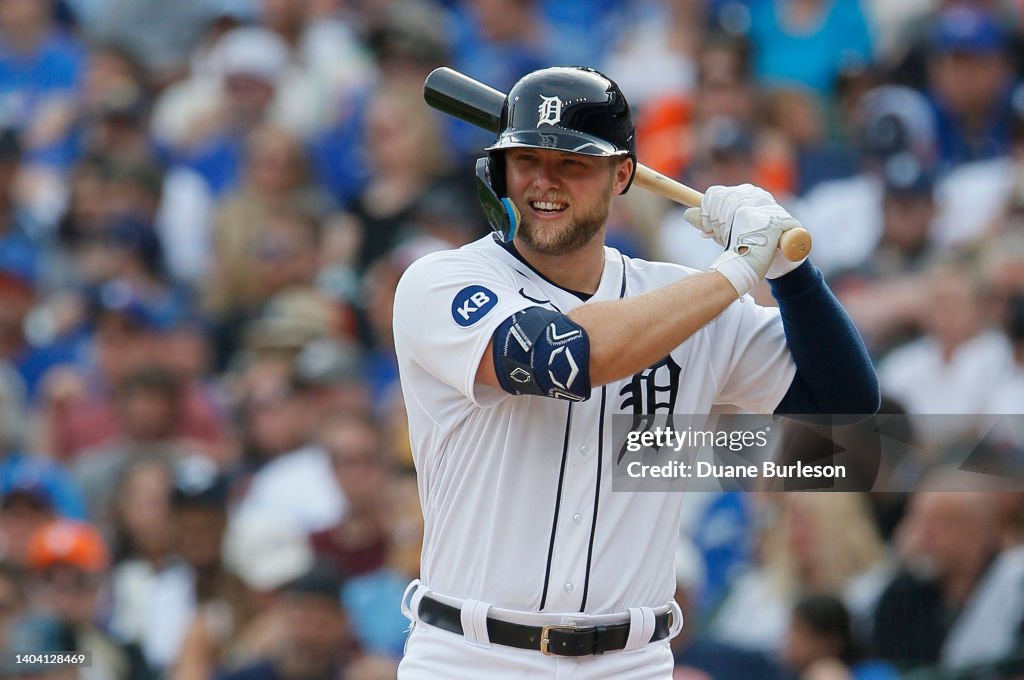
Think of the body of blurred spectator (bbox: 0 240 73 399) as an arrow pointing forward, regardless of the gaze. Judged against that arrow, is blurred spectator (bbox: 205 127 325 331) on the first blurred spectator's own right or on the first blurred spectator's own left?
on the first blurred spectator's own left

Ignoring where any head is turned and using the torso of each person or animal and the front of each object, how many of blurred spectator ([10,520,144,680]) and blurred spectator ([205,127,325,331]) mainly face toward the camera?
2

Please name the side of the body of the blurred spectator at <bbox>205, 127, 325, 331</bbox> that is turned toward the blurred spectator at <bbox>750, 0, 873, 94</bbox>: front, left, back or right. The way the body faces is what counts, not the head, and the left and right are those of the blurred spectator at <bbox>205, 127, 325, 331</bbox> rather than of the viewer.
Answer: left

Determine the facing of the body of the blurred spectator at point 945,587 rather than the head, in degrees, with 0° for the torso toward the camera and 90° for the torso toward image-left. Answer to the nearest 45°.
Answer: approximately 45°

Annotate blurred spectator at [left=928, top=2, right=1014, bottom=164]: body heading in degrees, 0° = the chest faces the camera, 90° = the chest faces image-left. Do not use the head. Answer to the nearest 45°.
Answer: approximately 0°

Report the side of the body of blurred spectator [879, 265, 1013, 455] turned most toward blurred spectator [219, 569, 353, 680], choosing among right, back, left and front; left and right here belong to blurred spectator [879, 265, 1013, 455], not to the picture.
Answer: right
